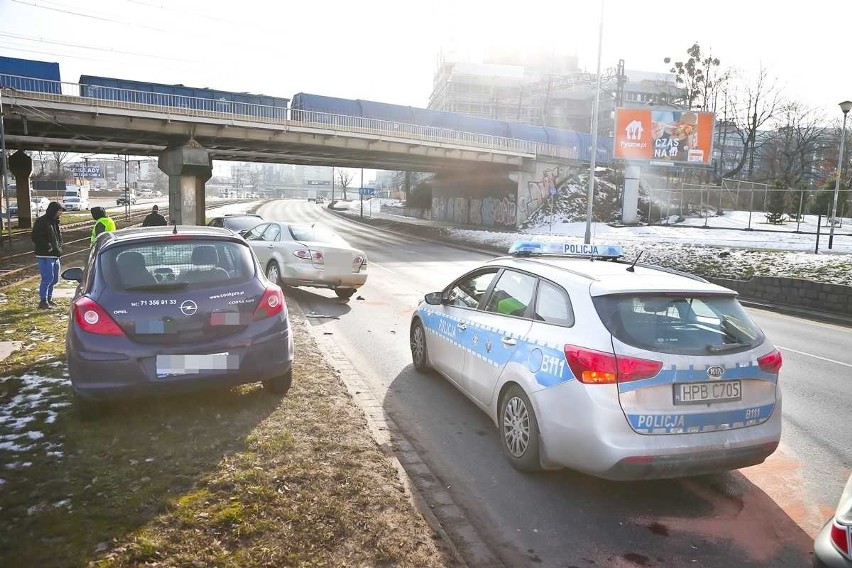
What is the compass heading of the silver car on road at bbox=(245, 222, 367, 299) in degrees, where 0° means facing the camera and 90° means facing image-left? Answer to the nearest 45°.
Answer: approximately 135°

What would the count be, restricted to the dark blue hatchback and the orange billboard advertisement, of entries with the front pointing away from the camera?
1

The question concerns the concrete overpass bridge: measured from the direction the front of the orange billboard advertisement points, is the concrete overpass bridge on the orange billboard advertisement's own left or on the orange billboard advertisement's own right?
on the orange billboard advertisement's own right

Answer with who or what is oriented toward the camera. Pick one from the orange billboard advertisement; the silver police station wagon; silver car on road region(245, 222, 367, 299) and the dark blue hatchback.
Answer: the orange billboard advertisement

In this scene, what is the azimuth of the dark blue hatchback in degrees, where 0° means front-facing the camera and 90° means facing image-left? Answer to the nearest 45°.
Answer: approximately 180°

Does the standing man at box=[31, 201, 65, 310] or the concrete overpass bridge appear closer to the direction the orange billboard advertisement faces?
the standing man

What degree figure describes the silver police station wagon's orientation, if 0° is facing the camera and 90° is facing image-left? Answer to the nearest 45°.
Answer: approximately 135°

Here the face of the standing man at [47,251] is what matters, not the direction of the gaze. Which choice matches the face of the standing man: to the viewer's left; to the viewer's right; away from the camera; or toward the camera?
to the viewer's right

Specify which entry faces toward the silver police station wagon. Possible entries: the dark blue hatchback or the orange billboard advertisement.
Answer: the orange billboard advertisement

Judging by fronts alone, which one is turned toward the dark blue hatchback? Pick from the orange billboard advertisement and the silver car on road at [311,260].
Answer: the orange billboard advertisement
